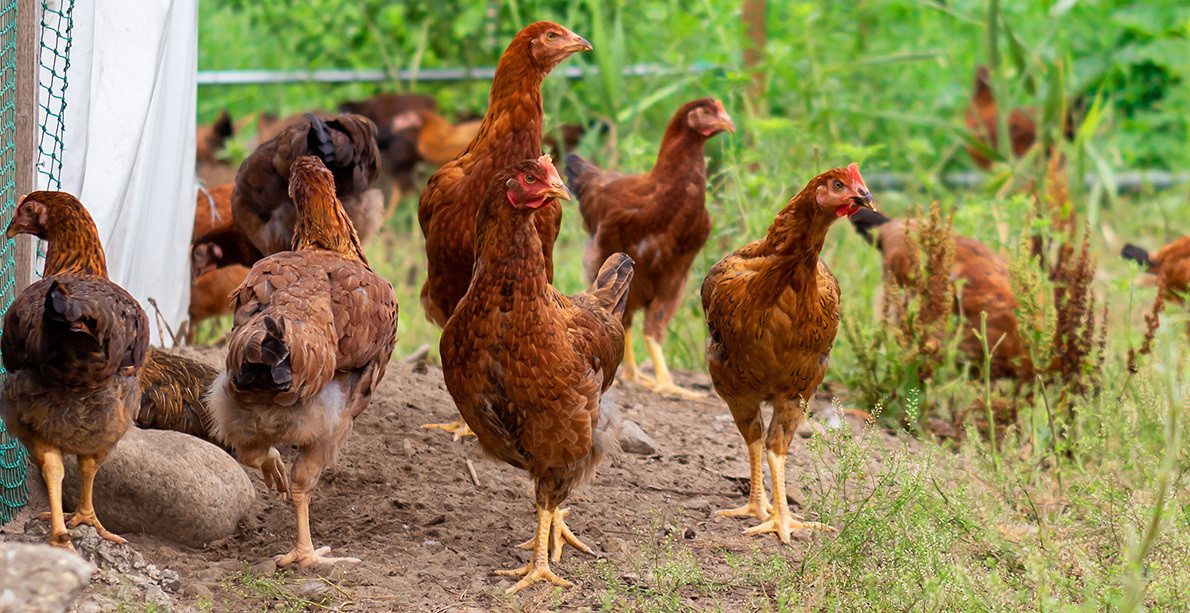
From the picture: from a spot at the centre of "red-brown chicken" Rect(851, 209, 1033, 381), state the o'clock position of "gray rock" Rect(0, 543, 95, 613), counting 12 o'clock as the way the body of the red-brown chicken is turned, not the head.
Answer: The gray rock is roughly at 4 o'clock from the red-brown chicken.

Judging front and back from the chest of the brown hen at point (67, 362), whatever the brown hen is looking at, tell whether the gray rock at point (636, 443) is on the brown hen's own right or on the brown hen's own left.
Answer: on the brown hen's own right

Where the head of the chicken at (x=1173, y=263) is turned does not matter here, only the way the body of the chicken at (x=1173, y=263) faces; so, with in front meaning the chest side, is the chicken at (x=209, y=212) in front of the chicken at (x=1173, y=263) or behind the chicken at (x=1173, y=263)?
behind

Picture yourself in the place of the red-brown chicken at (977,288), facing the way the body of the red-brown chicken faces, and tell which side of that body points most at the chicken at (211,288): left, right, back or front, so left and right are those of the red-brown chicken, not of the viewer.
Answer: back

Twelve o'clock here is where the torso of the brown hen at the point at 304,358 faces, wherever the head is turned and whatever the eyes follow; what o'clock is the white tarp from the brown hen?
The white tarp is roughly at 11 o'clock from the brown hen.

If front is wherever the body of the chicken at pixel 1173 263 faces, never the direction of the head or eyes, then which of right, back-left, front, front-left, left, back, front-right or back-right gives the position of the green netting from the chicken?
back-right

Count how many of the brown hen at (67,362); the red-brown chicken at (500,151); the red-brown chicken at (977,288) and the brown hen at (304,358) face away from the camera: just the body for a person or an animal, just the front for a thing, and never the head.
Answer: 2

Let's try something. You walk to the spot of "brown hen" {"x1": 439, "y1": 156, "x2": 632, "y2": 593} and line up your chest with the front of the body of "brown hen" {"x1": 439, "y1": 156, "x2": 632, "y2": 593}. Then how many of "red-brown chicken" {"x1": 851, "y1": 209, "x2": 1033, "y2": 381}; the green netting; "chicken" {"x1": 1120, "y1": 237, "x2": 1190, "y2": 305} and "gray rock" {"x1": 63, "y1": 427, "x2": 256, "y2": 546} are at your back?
2

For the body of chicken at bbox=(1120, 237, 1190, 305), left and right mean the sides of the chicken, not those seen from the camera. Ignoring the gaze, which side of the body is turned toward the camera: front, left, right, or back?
right
